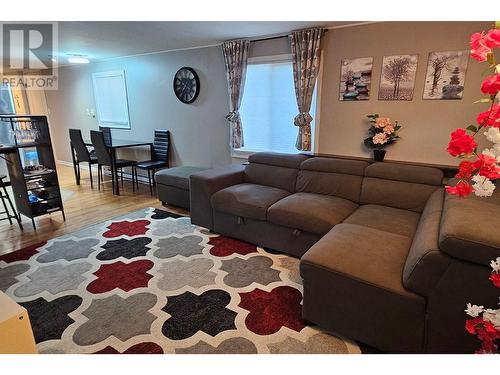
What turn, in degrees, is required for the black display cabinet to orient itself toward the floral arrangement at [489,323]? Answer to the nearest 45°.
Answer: approximately 45° to its right

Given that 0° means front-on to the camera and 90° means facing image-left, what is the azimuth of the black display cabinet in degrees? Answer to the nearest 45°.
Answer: approximately 315°

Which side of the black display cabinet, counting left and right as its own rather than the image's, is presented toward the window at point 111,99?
left

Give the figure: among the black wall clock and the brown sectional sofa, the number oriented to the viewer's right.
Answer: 0

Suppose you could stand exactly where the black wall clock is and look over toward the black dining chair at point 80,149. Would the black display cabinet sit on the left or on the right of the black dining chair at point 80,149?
left

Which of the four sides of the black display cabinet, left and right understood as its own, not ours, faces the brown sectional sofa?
front

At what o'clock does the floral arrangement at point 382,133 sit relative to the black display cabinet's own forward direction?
The floral arrangement is roughly at 12 o'clock from the black display cabinet.

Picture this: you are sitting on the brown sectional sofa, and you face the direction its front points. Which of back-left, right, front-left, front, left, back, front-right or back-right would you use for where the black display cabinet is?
front-right

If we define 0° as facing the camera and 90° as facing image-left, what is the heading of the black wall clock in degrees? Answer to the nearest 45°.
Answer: approximately 45°

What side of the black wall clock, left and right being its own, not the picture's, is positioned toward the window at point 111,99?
right

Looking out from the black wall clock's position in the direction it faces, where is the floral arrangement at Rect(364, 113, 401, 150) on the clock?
The floral arrangement is roughly at 9 o'clock from the black wall clock.

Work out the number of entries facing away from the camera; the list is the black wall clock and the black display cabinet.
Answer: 0

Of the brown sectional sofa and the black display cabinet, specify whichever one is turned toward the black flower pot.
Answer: the black display cabinet

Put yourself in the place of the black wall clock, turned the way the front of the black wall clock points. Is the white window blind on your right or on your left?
on your left
